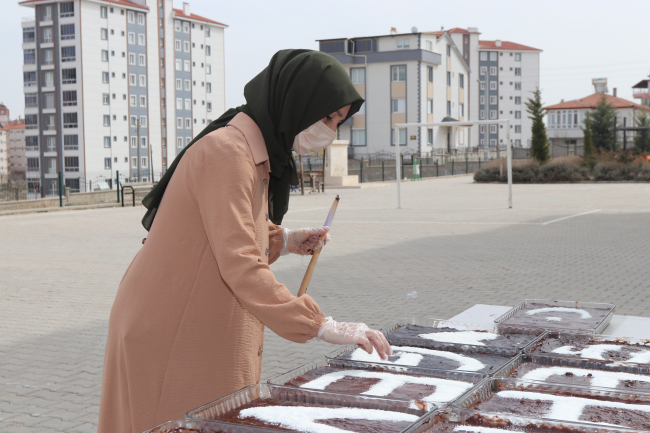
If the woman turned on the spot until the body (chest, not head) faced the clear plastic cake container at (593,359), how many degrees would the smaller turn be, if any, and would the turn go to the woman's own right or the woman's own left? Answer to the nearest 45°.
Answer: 0° — they already face it

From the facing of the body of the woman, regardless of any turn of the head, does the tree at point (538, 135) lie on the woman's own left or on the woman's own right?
on the woman's own left

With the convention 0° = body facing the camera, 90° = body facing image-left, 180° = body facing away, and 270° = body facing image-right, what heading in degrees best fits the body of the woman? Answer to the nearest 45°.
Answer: approximately 270°

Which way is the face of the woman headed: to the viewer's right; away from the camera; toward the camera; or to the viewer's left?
to the viewer's right

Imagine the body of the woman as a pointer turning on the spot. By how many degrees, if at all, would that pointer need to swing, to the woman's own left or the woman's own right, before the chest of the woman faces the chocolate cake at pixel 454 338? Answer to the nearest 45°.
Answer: approximately 45° to the woman's own left

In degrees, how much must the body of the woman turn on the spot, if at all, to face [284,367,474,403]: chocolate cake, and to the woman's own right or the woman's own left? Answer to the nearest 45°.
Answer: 0° — they already face it

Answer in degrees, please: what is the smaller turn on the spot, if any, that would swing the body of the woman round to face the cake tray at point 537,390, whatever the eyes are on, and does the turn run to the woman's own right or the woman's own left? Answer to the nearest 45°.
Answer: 0° — they already face it
